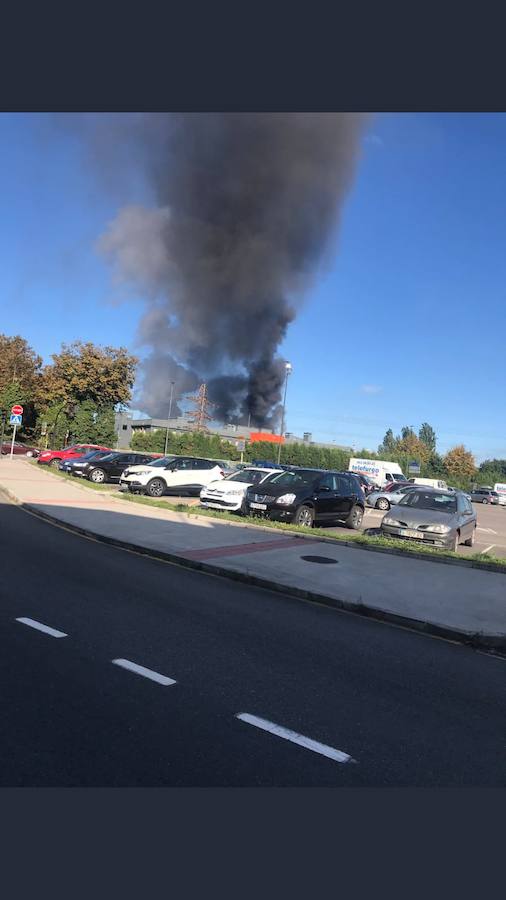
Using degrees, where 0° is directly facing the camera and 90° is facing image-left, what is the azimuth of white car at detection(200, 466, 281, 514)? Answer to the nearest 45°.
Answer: approximately 45°

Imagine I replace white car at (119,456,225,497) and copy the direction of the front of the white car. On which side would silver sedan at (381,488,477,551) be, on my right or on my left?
on my left

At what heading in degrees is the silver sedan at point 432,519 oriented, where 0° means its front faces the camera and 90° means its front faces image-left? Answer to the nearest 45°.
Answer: approximately 45°
